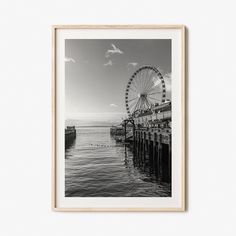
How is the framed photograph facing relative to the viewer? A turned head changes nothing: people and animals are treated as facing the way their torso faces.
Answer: toward the camera
